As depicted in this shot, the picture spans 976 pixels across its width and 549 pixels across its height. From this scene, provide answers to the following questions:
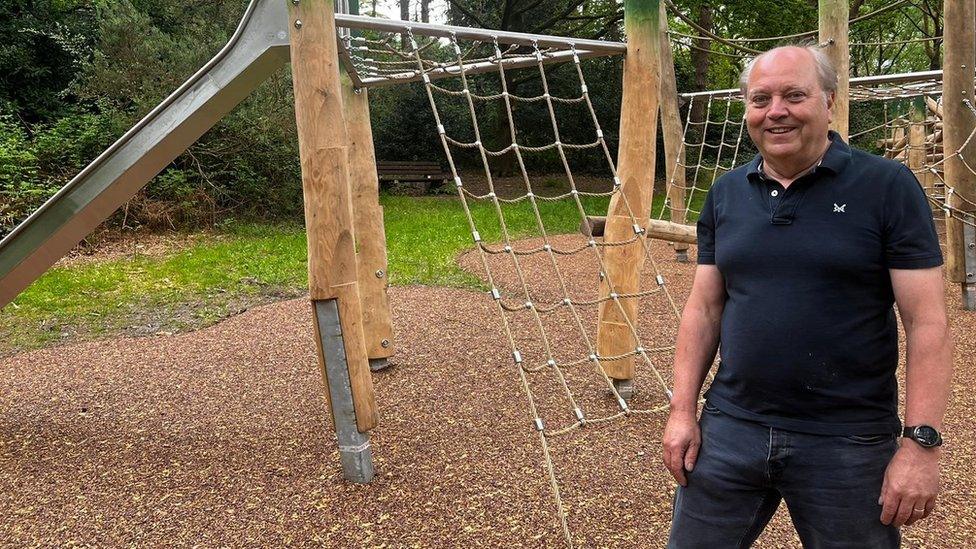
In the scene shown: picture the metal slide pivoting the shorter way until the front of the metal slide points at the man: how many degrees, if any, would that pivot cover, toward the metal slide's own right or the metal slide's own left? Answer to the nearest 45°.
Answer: approximately 90° to the metal slide's own left

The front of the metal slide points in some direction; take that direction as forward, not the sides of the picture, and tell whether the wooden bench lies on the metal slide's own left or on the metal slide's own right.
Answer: on the metal slide's own right

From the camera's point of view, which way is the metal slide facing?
to the viewer's left
